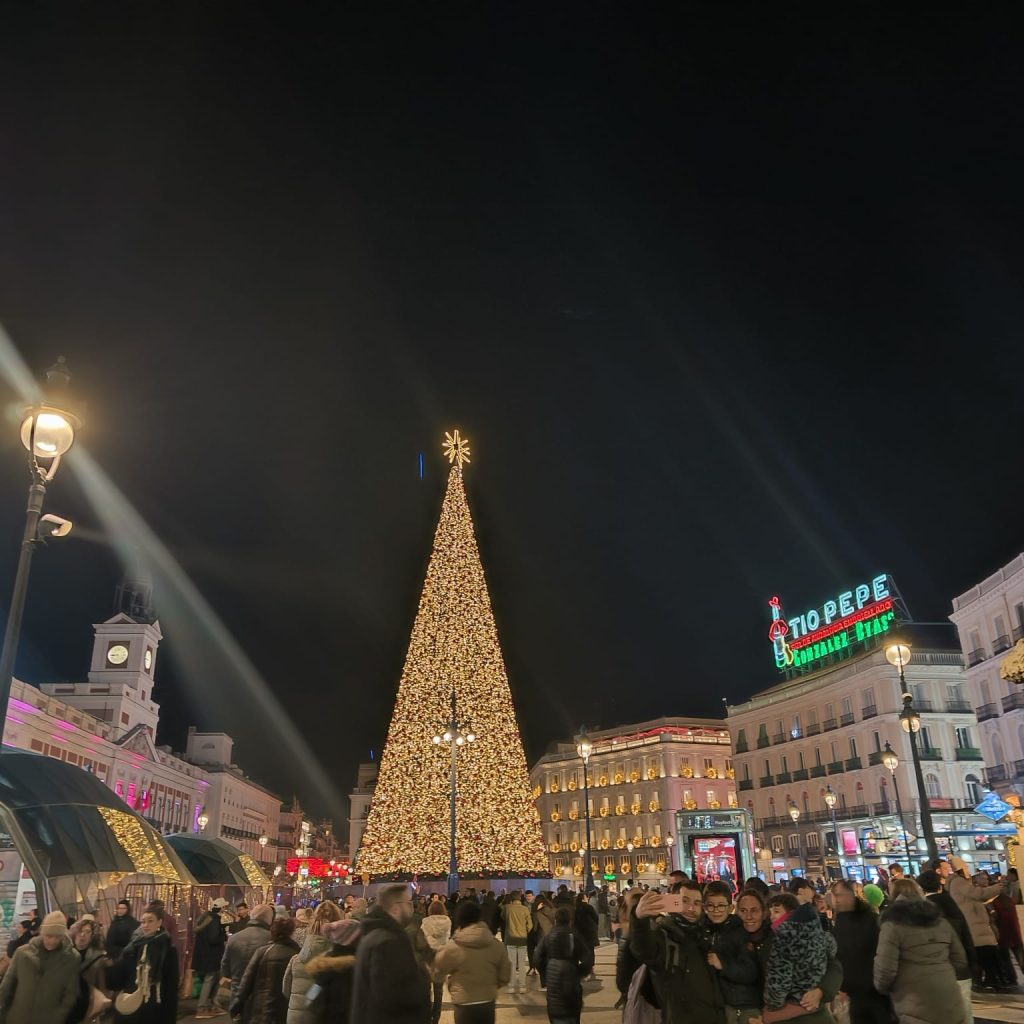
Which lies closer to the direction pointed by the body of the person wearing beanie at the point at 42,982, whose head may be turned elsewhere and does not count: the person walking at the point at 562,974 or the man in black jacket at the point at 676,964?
the man in black jacket

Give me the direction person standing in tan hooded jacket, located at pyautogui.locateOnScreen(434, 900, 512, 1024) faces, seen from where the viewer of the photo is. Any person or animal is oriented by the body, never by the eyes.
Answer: facing away from the viewer

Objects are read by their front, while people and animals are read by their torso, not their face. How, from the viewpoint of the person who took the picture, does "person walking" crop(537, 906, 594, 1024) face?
facing away from the viewer

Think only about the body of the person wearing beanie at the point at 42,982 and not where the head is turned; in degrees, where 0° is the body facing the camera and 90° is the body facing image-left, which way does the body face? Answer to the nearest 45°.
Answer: approximately 0°

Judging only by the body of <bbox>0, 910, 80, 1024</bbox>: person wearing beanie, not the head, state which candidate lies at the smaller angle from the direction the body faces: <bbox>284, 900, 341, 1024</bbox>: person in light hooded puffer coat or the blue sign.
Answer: the person in light hooded puffer coat

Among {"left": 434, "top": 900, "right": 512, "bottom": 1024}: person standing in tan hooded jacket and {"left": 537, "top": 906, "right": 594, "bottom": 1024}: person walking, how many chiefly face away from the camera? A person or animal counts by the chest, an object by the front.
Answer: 2

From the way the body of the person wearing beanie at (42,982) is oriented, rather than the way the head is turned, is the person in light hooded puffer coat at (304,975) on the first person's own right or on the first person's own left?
on the first person's own left
